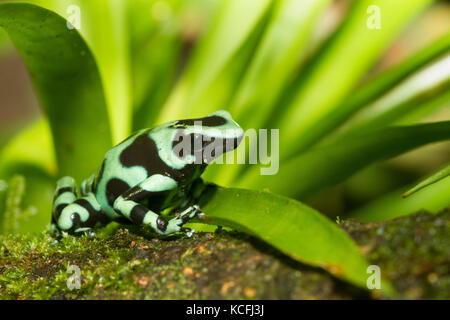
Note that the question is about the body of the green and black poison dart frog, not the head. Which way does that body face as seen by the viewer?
to the viewer's right
